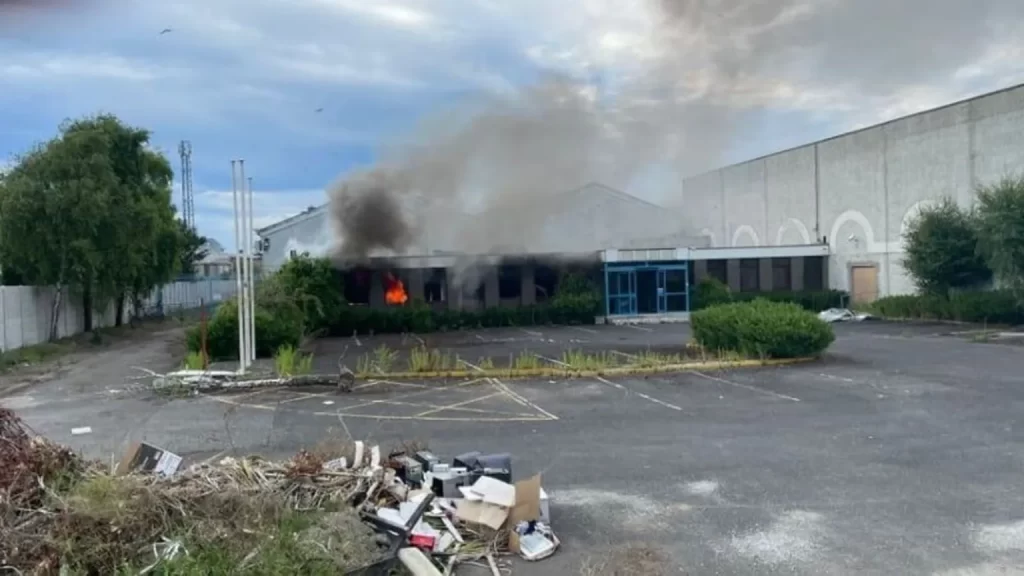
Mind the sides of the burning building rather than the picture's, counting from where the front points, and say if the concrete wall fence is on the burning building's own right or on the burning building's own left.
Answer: on the burning building's own right

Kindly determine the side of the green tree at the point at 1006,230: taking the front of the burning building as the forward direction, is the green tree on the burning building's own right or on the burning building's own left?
on the burning building's own left

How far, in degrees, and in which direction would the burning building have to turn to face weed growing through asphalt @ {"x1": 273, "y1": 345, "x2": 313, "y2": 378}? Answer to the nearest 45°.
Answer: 0° — it already faces it

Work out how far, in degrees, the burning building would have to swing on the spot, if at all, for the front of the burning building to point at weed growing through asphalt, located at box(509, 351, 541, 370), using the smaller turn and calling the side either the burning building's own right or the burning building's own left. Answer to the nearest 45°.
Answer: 0° — it already faces it

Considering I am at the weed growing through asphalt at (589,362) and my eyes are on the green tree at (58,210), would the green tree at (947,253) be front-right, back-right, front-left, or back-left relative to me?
back-right

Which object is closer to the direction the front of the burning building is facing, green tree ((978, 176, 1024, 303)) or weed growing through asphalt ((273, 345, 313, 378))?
the weed growing through asphalt

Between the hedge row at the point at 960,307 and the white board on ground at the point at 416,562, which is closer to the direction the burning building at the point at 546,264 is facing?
the white board on ground

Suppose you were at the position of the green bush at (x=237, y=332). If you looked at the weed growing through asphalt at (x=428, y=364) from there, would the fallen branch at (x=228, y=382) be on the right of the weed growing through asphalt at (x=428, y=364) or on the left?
right

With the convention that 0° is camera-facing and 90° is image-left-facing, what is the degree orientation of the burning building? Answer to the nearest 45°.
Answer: approximately 0°

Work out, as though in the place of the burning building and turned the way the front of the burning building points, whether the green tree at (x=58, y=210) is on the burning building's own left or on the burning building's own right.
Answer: on the burning building's own right

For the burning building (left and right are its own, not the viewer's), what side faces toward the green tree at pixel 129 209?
right

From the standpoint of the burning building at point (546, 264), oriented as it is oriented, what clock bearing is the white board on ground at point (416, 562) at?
The white board on ground is roughly at 12 o'clock from the burning building.
